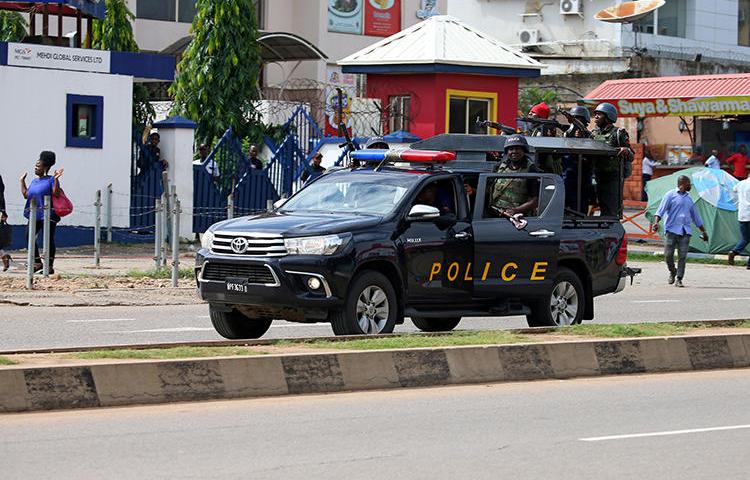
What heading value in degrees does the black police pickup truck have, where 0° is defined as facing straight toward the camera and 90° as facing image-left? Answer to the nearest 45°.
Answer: approximately 45°

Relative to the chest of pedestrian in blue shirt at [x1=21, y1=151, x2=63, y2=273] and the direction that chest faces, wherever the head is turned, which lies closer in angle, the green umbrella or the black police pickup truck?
the black police pickup truck

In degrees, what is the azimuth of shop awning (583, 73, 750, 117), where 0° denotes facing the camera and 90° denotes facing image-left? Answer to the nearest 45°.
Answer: approximately 0°

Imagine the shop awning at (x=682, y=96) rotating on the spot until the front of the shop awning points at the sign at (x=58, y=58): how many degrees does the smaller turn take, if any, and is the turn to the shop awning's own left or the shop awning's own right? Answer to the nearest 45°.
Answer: approximately 45° to the shop awning's own right

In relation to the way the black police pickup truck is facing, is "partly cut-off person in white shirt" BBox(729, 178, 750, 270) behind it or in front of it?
behind

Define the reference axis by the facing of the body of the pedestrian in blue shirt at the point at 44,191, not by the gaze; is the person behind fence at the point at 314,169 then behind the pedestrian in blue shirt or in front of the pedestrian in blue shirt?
behind

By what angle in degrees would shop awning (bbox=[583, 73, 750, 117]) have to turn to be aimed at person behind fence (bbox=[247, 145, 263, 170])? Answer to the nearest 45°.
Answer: approximately 45° to its right

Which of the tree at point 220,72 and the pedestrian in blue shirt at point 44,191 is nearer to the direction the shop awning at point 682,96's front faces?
the pedestrian in blue shirt
